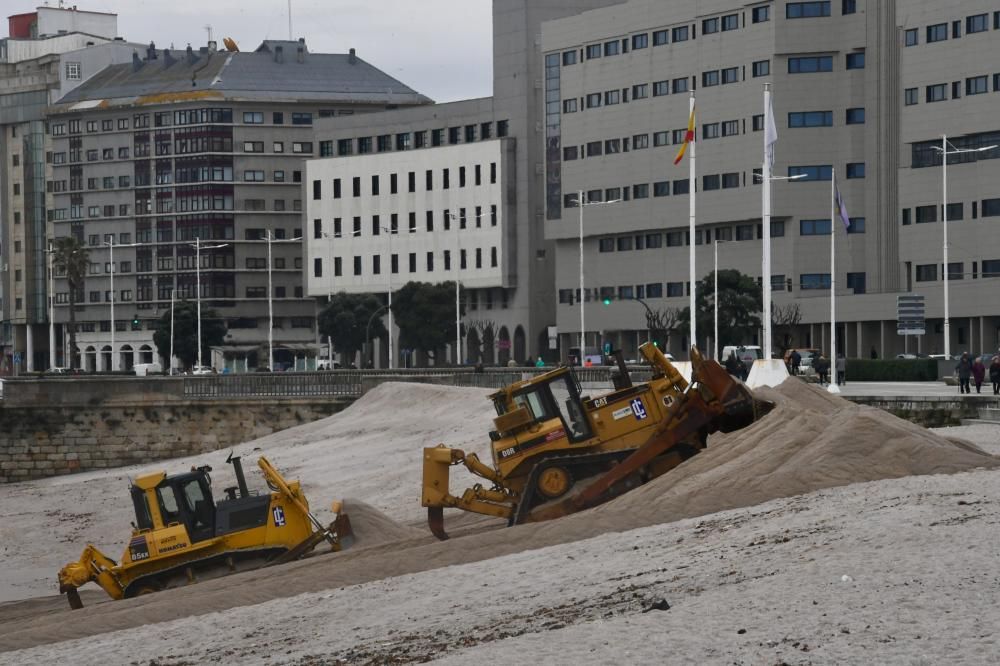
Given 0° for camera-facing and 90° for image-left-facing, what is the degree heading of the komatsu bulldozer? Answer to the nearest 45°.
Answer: approximately 270°

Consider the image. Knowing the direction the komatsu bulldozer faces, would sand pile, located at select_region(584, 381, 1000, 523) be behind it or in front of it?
in front

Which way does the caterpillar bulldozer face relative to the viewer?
to the viewer's right

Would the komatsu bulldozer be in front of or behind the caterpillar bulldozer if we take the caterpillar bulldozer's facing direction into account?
behind
